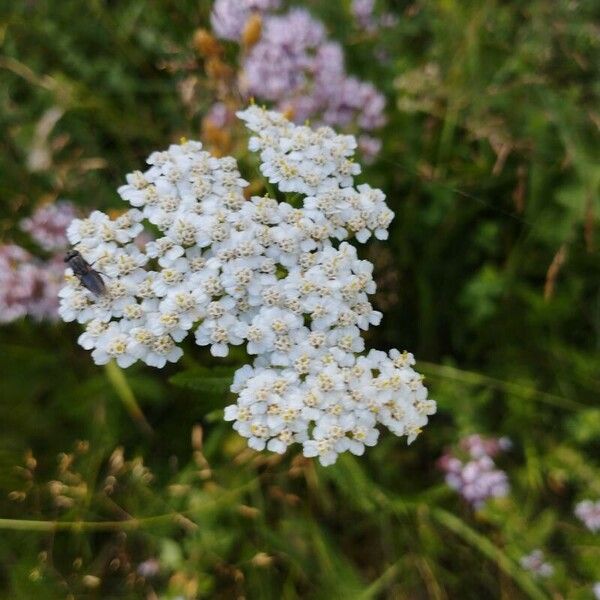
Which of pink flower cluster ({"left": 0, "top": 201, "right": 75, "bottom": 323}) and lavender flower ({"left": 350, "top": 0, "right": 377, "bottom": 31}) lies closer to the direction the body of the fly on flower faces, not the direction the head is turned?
the pink flower cluster

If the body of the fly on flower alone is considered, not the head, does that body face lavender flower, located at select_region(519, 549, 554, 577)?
no

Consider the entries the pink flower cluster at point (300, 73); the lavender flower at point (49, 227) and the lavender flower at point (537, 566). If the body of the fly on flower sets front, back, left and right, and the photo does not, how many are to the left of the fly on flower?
0

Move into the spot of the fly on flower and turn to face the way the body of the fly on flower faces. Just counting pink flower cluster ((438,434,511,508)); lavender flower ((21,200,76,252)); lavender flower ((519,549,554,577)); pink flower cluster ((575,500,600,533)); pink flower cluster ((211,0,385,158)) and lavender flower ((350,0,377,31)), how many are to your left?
0

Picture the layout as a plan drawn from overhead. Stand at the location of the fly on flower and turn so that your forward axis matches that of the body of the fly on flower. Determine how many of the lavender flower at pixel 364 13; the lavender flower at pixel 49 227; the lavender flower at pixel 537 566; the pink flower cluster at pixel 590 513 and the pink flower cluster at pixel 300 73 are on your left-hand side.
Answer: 0

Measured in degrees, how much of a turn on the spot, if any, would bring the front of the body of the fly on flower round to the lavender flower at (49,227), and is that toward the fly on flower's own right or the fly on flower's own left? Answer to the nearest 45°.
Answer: approximately 45° to the fly on flower's own right

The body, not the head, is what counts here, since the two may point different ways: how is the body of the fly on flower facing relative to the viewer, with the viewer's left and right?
facing away from the viewer and to the left of the viewer

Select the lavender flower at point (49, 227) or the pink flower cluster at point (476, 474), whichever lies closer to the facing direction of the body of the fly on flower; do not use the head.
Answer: the lavender flower

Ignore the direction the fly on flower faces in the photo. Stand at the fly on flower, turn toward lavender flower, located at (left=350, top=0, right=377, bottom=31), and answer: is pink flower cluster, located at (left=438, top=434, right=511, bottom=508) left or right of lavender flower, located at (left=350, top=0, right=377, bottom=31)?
right

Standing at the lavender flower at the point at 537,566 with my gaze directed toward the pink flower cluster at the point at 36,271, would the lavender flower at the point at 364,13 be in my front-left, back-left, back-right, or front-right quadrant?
front-right

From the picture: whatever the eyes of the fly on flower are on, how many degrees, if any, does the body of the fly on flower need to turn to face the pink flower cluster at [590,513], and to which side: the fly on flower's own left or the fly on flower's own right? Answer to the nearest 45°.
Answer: approximately 135° to the fly on flower's own right

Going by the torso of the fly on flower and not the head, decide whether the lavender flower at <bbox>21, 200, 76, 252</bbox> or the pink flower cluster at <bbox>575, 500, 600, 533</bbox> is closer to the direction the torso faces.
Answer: the lavender flower

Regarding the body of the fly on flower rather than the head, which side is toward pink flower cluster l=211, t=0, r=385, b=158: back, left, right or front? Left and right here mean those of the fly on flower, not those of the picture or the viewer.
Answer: right

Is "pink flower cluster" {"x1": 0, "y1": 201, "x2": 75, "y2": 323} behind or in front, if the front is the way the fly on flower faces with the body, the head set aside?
in front
